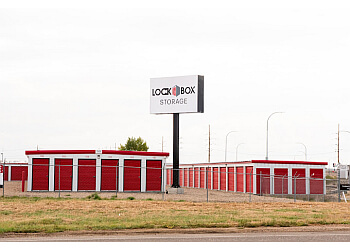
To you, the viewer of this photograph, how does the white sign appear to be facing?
facing the viewer and to the left of the viewer

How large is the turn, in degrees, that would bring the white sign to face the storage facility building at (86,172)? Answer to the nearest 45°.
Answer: approximately 45° to its right

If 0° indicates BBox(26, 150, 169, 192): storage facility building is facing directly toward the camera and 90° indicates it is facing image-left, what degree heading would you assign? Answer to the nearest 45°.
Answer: approximately 0°

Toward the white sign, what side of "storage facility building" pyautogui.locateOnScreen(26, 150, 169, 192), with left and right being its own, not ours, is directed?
left

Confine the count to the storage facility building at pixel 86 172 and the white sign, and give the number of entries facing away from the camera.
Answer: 0
